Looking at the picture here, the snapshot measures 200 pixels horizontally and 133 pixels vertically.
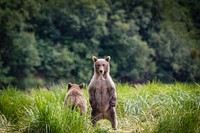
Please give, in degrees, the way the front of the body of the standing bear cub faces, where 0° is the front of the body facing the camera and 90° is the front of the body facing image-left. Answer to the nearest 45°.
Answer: approximately 0°
